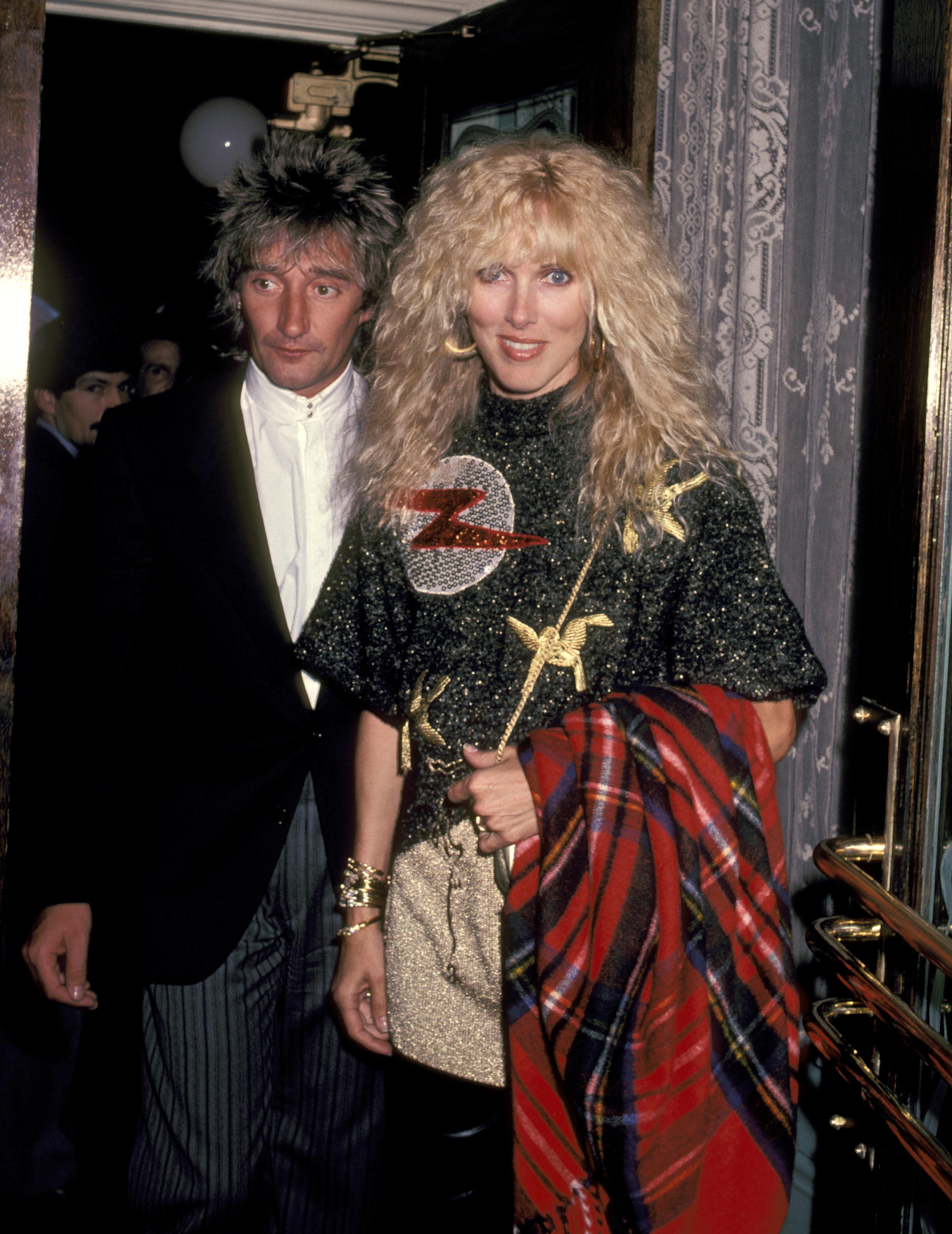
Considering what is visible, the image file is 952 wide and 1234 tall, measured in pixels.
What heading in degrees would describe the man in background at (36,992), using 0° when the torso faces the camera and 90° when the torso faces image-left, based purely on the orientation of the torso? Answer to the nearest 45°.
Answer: approximately 315°

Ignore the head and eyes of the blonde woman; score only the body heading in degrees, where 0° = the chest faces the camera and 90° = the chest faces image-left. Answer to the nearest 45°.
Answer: approximately 0°
